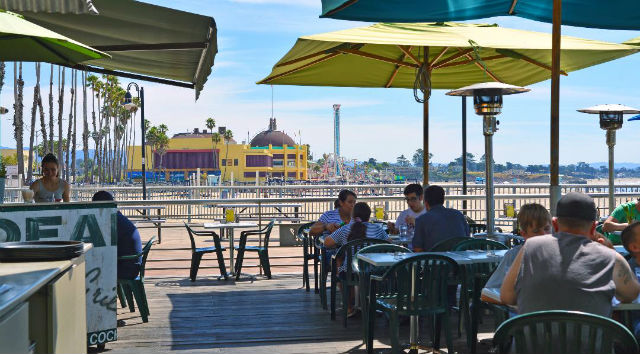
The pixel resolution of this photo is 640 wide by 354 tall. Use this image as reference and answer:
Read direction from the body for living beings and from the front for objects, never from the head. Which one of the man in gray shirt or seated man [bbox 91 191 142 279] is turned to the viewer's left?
the seated man

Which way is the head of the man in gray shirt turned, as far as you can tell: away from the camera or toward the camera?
away from the camera

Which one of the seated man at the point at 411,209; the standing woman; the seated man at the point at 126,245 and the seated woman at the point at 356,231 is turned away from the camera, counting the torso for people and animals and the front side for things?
the seated woman

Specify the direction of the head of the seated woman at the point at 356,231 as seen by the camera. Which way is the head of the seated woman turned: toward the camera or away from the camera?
away from the camera

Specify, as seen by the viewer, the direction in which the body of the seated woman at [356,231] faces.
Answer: away from the camera

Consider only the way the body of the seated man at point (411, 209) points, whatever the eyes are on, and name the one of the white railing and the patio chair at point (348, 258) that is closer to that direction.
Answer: the patio chair

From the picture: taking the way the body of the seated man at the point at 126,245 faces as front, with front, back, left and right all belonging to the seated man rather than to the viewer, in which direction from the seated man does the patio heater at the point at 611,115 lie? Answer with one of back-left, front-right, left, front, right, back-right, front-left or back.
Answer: back

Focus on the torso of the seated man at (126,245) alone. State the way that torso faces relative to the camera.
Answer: to the viewer's left

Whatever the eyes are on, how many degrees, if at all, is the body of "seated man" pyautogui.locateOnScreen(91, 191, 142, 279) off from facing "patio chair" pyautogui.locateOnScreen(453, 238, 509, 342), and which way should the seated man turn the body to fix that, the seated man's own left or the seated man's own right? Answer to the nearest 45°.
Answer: approximately 135° to the seated man's own left

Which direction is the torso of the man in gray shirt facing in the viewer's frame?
away from the camera
